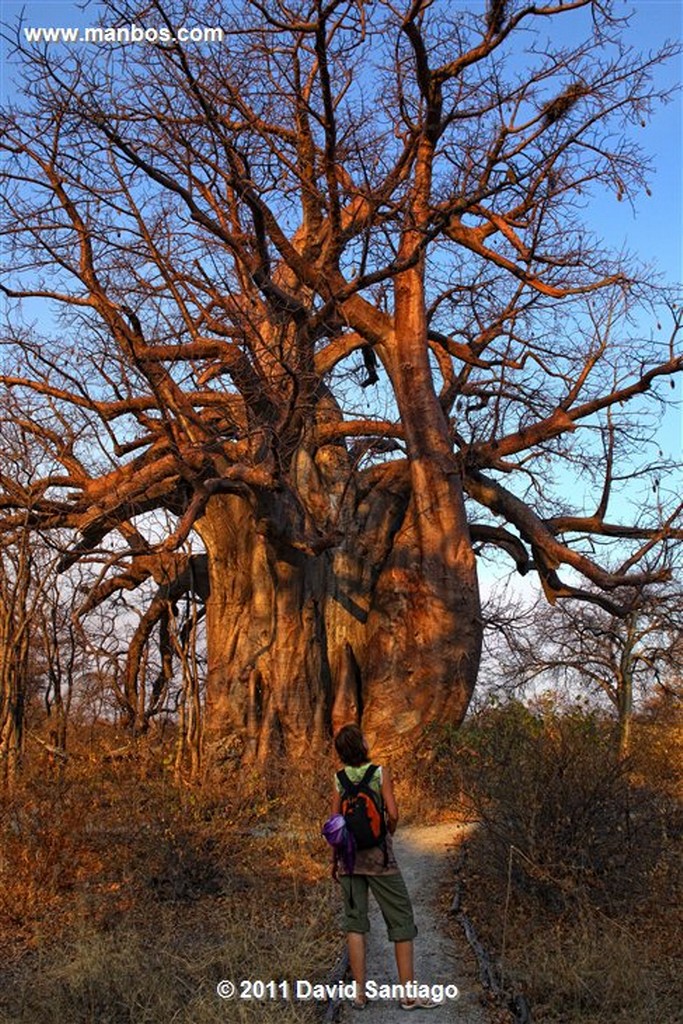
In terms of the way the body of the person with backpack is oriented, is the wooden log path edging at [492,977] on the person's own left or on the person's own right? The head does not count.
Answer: on the person's own right

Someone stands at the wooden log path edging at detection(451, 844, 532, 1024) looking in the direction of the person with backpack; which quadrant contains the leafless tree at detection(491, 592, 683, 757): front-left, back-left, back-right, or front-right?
back-right

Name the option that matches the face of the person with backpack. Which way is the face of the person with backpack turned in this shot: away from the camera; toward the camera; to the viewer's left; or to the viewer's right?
away from the camera

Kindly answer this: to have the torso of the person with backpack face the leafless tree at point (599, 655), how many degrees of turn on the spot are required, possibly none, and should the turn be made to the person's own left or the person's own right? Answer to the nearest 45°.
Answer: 0° — they already face it

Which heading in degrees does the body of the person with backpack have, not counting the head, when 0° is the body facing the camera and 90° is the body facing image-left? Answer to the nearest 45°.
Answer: approximately 180°

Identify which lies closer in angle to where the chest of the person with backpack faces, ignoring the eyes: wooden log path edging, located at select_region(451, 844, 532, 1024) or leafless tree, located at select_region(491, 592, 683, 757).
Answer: the leafless tree
